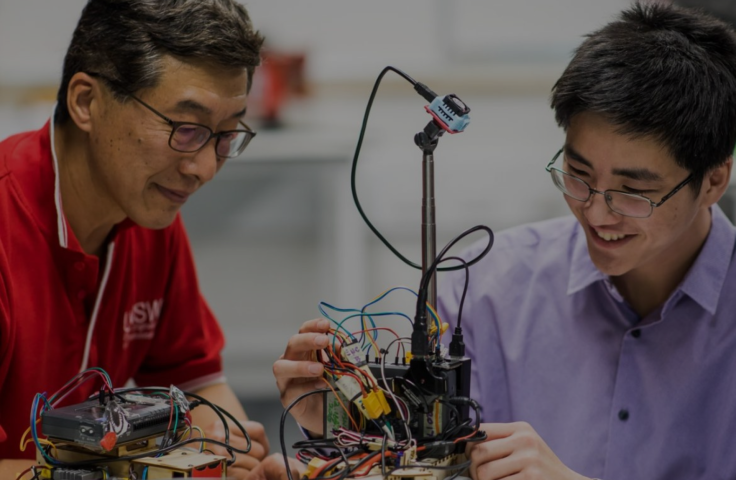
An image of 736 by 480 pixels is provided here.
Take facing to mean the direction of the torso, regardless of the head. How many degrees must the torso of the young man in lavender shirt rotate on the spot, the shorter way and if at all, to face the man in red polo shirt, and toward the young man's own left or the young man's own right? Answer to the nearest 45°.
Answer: approximately 45° to the young man's own right

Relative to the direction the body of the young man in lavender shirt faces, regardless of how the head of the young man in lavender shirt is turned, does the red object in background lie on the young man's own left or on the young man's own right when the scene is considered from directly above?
on the young man's own right

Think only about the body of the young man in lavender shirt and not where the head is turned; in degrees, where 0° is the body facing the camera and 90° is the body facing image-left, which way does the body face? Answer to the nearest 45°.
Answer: approximately 45°

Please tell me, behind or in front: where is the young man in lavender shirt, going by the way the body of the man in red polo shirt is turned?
in front

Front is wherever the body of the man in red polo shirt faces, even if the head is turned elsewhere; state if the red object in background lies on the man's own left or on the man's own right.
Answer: on the man's own left

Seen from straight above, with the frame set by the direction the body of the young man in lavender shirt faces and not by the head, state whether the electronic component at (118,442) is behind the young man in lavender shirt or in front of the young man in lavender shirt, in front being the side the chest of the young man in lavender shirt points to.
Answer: in front

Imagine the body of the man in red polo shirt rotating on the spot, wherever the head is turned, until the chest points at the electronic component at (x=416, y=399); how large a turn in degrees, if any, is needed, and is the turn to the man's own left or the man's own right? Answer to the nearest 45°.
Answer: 0° — they already face it

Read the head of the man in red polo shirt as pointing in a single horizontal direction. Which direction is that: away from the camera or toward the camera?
toward the camera
